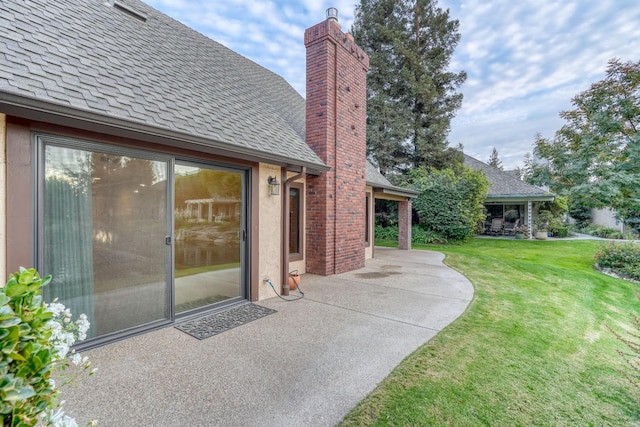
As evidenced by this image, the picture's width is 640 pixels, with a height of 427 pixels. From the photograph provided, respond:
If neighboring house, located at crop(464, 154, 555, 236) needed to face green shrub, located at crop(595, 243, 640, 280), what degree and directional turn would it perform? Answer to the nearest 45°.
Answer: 0° — it already faces it

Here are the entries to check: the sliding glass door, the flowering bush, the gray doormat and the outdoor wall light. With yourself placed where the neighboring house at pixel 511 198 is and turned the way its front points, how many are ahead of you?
4

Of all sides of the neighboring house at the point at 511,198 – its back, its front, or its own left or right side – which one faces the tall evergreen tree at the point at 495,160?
back

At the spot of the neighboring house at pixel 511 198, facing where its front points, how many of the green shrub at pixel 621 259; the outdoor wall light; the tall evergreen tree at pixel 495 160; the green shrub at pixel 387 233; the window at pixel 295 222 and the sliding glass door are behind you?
1

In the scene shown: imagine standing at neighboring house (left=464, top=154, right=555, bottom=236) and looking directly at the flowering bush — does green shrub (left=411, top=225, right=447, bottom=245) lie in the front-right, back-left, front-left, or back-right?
front-right

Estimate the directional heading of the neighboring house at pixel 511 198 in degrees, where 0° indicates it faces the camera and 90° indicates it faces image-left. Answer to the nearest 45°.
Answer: approximately 0°

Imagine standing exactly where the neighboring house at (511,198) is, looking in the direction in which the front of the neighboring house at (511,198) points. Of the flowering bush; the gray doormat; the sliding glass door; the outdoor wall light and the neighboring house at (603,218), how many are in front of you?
4

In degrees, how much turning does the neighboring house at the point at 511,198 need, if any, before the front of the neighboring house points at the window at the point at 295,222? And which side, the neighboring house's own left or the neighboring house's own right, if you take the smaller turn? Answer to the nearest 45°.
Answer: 0° — it already faces it

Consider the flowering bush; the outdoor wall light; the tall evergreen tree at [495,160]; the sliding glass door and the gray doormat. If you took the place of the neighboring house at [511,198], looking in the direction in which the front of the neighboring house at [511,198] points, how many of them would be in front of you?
4

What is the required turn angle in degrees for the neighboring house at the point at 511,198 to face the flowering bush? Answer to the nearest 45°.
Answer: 0° — it already faces it

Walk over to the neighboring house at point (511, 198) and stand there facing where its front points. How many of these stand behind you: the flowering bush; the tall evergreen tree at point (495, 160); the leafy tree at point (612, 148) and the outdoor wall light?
1

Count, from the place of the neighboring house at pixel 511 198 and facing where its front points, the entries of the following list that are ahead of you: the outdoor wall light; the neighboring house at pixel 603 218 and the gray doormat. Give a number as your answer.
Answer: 2

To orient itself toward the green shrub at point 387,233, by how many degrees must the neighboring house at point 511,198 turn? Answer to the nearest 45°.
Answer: approximately 45° to its right

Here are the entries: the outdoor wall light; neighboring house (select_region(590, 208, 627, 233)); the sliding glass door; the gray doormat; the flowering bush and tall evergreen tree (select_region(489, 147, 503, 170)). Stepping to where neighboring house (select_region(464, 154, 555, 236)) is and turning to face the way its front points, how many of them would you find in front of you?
4
